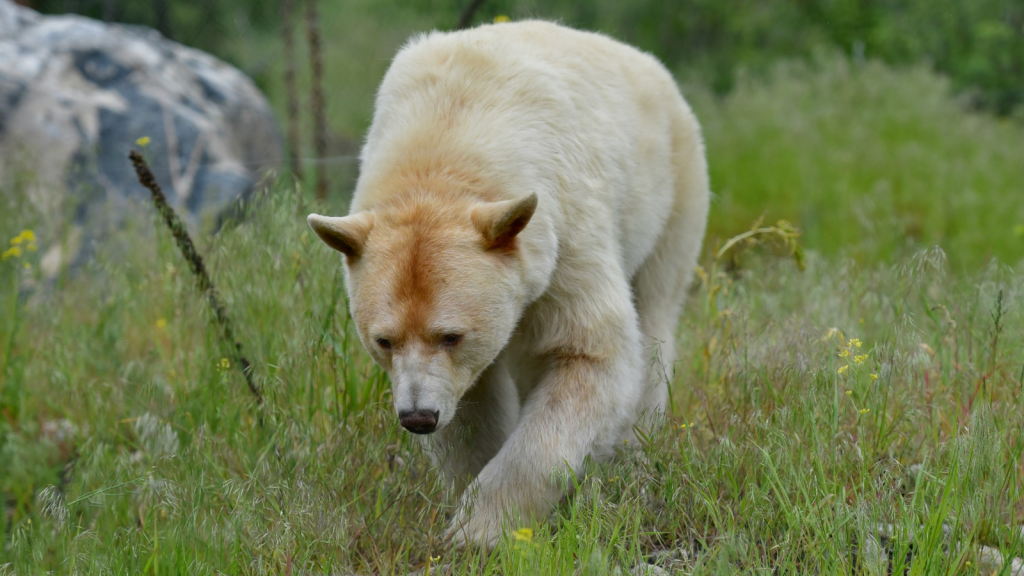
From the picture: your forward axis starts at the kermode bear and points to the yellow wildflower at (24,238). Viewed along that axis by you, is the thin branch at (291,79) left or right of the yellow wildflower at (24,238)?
right

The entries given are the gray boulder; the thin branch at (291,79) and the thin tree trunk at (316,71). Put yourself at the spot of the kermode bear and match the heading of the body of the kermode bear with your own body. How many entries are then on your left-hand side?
0

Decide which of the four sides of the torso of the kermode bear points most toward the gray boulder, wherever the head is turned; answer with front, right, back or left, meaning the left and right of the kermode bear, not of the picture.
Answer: right

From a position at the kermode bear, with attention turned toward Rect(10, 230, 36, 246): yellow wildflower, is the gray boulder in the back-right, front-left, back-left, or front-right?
front-right

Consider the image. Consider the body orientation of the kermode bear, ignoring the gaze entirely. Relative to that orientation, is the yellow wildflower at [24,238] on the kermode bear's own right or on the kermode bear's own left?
on the kermode bear's own right

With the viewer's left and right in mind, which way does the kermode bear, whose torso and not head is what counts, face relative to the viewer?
facing the viewer and to the left of the viewer

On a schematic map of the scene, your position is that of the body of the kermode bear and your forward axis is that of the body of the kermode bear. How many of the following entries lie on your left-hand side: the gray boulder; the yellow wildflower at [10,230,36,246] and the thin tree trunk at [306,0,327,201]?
0

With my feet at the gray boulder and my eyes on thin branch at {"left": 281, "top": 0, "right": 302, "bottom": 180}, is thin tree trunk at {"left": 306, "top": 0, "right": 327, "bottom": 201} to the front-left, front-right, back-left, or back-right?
front-right

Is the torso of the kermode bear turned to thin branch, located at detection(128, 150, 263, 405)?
no

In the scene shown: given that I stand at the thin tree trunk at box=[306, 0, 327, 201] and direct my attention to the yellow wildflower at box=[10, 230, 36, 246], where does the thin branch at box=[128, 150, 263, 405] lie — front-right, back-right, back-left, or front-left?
front-left

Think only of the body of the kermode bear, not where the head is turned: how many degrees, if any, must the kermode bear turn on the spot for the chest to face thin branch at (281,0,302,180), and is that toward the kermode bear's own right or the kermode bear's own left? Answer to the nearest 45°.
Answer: approximately 135° to the kermode bear's own right
